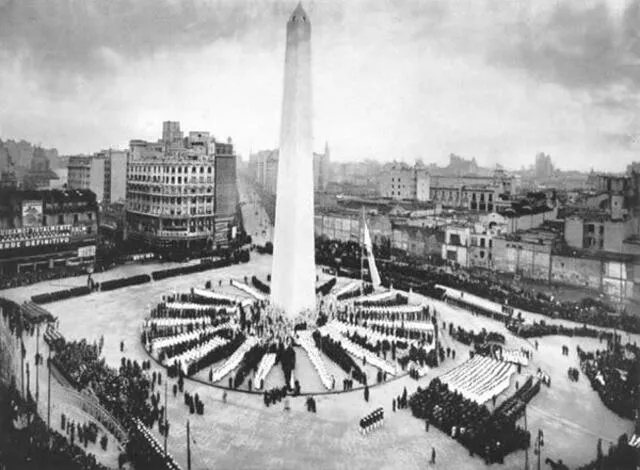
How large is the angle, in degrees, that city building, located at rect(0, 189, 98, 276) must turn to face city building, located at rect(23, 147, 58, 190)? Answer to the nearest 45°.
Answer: approximately 135° to its left

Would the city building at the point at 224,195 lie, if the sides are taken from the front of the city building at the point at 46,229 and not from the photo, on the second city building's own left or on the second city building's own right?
on the second city building's own left

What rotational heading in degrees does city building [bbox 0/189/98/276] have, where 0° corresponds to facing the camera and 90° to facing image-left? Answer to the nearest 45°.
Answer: approximately 315°

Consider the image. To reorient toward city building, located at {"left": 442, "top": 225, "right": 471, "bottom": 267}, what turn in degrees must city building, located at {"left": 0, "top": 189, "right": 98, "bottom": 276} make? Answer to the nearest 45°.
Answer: approximately 45° to its left

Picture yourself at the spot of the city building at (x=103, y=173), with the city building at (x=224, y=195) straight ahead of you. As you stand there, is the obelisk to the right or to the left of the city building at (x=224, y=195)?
right

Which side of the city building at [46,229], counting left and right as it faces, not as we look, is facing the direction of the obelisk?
front
